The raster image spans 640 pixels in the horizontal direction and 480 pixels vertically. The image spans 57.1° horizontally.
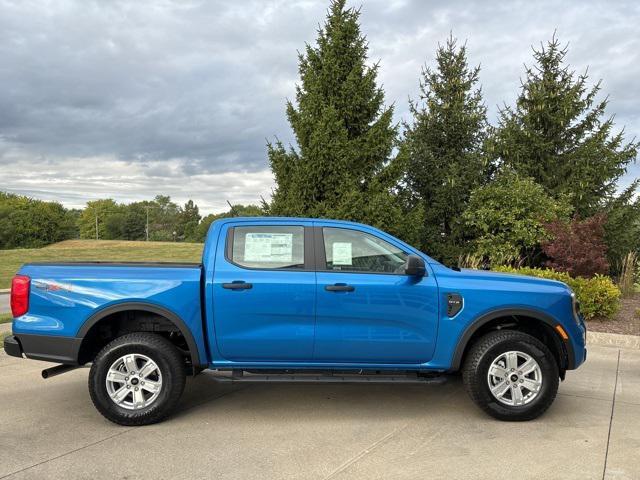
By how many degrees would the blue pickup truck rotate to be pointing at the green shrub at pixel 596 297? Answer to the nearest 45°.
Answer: approximately 45° to its left

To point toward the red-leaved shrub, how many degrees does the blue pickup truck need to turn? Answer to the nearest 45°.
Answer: approximately 45° to its left

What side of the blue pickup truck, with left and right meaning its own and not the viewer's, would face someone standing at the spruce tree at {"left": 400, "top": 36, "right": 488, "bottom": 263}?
left

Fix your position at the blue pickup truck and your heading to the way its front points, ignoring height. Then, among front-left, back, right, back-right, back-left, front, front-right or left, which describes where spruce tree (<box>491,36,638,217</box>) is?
front-left

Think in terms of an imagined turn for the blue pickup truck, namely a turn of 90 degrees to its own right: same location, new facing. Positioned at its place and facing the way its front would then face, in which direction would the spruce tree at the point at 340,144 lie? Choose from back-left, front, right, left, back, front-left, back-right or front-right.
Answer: back

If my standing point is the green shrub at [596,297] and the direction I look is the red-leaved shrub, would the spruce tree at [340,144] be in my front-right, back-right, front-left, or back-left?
front-left

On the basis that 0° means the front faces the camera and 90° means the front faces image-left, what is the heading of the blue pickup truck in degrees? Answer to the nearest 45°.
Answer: approximately 270°
